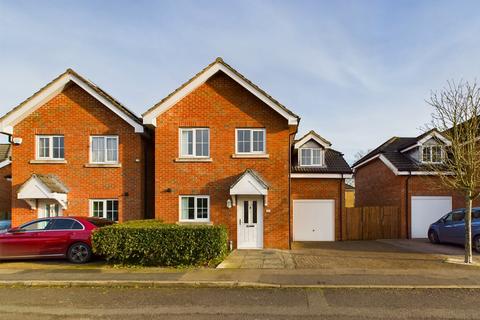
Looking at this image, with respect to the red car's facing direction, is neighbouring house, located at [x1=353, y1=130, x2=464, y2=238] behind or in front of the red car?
behind

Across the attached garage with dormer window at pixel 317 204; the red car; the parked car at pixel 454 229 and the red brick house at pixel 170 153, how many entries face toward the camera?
2

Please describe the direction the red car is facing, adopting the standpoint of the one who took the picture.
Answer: facing to the left of the viewer

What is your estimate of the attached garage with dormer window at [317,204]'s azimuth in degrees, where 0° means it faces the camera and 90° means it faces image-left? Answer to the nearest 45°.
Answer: approximately 0°

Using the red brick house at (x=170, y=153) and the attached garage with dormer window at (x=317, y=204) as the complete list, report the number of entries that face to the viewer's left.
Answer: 0

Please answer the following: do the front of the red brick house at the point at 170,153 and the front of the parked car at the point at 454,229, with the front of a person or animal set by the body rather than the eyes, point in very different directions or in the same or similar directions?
very different directions

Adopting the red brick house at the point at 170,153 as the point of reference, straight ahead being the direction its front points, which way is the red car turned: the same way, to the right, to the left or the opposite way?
to the right

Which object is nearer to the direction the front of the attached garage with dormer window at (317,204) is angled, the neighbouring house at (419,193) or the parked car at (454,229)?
the parked car

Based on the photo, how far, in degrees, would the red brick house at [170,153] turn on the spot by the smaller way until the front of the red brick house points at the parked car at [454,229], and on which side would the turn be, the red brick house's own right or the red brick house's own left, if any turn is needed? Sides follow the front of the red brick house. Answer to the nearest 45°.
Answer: approximately 90° to the red brick house's own left
